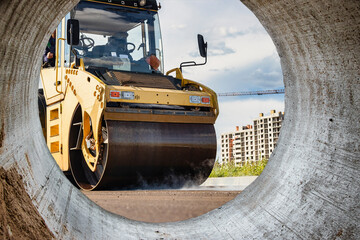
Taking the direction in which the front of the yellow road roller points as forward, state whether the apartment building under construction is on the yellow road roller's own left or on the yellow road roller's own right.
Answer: on the yellow road roller's own left

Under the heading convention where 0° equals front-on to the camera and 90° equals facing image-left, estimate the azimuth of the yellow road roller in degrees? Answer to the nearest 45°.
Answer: approximately 315°
